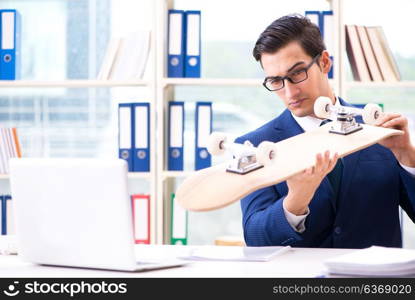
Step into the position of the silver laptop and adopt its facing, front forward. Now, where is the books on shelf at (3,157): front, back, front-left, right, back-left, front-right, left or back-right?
front-left

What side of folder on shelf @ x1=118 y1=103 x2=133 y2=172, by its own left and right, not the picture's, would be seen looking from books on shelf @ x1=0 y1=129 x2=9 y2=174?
right

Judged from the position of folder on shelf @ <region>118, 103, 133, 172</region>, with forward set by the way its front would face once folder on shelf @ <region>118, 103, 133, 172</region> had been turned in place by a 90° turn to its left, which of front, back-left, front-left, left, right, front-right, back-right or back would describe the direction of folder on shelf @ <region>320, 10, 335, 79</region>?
front

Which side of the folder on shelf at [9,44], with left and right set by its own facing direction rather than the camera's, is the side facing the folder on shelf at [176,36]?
left

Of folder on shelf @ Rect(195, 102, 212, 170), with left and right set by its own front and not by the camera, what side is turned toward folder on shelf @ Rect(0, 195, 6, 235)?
right

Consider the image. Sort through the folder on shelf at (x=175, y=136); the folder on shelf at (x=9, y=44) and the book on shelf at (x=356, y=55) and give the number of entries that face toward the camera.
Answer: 3

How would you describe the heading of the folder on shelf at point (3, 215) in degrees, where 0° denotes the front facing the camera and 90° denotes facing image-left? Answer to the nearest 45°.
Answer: approximately 0°

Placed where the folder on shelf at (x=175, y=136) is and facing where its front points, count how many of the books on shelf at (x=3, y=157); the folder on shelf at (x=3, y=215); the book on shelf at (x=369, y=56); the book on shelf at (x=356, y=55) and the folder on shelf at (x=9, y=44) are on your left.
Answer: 2

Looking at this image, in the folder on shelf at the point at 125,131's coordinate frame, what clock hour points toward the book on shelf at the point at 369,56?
the book on shelf at the point at 369,56 is roughly at 9 o'clock from the folder on shelf at the point at 125,131.
